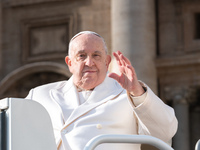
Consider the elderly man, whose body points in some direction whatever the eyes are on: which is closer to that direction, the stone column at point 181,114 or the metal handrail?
the metal handrail

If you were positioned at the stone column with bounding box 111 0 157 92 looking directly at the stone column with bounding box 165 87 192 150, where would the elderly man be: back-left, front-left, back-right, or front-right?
back-right

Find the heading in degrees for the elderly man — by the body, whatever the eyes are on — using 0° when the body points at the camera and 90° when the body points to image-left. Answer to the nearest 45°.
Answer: approximately 0°

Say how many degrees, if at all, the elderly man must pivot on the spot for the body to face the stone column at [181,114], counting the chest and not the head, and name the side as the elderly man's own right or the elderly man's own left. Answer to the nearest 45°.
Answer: approximately 180°

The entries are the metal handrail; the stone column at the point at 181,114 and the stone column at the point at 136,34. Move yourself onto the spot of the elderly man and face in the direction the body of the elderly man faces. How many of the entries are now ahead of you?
1

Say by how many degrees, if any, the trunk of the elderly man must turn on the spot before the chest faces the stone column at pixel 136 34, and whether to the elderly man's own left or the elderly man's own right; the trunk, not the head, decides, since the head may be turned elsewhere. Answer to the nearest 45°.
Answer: approximately 180°

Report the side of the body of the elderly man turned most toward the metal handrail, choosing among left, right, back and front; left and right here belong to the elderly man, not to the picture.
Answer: front
